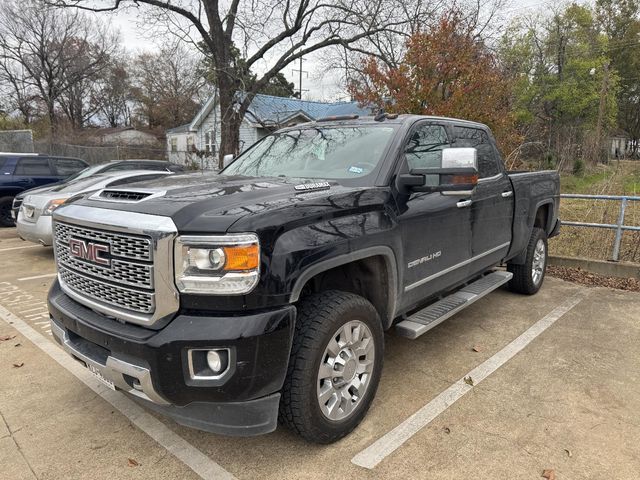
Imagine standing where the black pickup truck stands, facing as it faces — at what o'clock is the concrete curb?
The concrete curb is roughly at 6 o'clock from the black pickup truck.

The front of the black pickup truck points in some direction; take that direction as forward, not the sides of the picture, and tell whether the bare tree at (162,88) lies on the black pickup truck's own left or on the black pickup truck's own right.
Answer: on the black pickup truck's own right

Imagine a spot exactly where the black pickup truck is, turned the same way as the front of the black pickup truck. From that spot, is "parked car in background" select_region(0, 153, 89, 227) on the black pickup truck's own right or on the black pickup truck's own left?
on the black pickup truck's own right

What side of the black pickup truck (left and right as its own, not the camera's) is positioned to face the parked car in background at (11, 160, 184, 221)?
right

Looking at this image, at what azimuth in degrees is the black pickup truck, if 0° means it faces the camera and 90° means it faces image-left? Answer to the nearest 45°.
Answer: approximately 45°

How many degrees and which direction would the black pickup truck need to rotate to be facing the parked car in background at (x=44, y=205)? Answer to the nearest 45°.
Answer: approximately 90° to its right

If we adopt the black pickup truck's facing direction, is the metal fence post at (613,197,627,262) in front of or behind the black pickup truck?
behind
